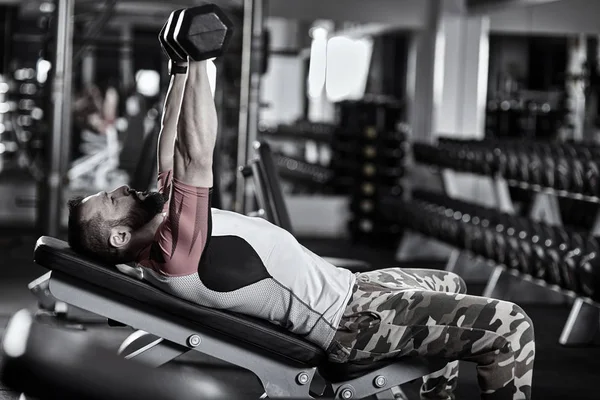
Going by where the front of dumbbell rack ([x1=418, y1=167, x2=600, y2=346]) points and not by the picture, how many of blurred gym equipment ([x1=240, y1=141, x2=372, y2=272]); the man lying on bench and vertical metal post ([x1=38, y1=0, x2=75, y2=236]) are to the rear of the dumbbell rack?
0

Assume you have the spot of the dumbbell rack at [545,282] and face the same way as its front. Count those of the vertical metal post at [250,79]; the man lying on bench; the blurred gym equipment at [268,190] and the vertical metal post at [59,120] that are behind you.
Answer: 0

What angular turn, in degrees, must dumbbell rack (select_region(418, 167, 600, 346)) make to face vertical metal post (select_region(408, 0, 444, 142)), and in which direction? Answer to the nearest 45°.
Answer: approximately 135° to its right

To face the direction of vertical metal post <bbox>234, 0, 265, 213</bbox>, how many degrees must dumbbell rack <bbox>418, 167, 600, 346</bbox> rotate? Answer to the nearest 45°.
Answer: approximately 45° to its right

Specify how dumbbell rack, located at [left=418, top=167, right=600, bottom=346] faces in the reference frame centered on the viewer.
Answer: facing the viewer and to the left of the viewer

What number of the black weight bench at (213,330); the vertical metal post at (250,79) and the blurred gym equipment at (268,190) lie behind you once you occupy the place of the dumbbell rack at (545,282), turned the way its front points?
0
